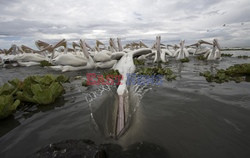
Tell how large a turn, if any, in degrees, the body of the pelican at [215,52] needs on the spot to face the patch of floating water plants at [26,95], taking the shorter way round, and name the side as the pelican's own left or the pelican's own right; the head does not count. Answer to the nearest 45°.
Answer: approximately 45° to the pelican's own right

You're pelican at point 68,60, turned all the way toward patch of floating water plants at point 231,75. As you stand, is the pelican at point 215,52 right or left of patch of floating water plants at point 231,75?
left

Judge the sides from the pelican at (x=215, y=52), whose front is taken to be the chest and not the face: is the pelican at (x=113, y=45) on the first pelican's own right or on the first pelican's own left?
on the first pelican's own right

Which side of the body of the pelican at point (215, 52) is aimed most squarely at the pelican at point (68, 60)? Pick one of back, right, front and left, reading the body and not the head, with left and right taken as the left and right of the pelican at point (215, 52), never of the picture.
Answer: right

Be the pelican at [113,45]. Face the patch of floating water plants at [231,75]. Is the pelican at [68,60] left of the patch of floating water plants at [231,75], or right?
right

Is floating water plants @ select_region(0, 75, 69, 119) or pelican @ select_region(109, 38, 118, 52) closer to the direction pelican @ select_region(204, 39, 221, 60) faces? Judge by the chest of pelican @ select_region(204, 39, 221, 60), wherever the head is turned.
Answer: the floating water plants
